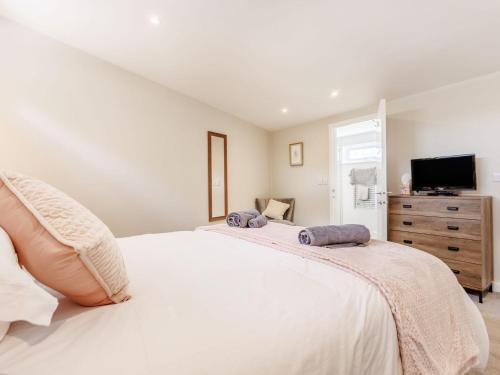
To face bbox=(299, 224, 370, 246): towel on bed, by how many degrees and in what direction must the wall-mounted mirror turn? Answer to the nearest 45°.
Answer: approximately 45° to its right

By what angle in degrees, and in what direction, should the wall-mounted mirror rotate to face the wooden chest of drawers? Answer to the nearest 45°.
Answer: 0° — it already faces it

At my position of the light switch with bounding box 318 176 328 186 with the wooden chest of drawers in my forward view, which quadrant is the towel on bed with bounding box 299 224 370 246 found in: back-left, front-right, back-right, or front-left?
front-right

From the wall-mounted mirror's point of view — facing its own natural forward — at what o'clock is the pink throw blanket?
The pink throw blanket is roughly at 1 o'clock from the wall-mounted mirror.

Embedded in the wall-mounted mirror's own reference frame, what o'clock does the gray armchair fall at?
The gray armchair is roughly at 10 o'clock from the wall-mounted mirror.

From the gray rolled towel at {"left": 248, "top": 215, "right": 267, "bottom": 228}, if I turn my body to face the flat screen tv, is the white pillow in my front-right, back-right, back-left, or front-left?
back-right

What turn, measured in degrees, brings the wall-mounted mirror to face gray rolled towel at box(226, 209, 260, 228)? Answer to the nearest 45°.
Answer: approximately 45° to its right

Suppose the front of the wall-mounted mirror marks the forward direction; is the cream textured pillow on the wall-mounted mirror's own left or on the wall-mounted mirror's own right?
on the wall-mounted mirror's own left

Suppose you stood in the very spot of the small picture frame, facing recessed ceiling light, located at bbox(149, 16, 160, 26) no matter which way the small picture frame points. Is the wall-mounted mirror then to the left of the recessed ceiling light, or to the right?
right

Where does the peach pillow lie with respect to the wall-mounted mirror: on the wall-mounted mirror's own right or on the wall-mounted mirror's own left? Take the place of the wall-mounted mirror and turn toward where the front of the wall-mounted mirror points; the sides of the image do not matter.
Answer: on the wall-mounted mirror's own right

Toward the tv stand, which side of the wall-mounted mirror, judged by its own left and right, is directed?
front

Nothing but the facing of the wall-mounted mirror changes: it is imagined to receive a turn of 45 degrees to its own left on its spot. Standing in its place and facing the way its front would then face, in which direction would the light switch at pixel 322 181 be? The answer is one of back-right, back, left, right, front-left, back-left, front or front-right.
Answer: front

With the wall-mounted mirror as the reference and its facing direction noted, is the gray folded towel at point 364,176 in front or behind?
in front

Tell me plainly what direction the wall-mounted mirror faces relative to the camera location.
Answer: facing the viewer and to the right of the viewer
